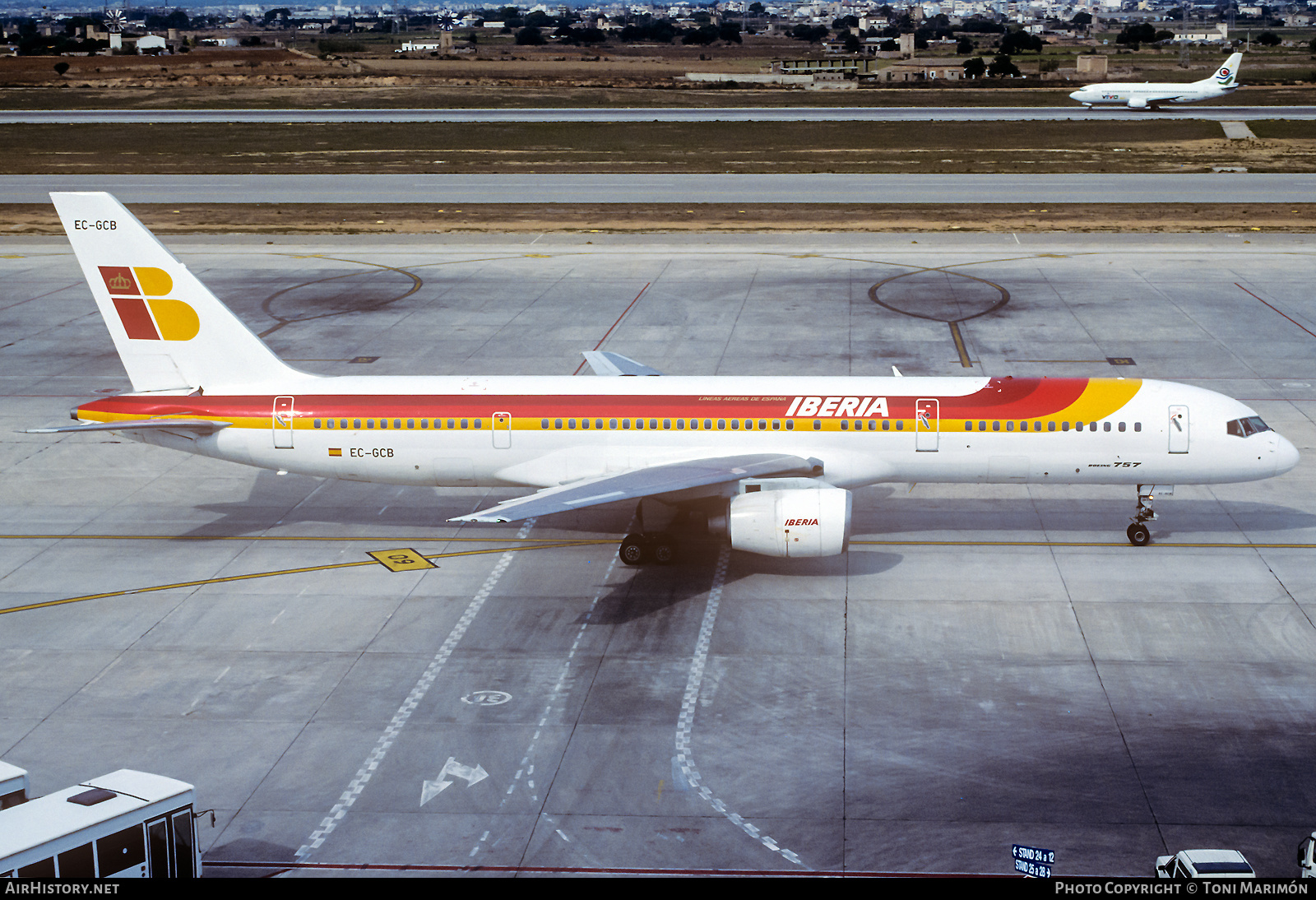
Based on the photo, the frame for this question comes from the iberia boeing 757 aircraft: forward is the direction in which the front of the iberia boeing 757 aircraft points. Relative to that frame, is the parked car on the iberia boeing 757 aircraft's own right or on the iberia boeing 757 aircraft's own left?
on the iberia boeing 757 aircraft's own right

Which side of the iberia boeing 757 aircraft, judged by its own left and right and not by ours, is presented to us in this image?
right
